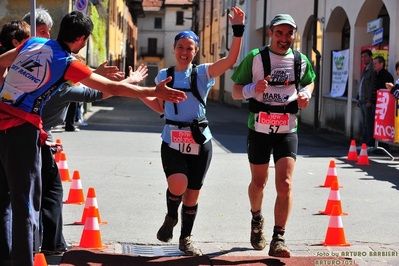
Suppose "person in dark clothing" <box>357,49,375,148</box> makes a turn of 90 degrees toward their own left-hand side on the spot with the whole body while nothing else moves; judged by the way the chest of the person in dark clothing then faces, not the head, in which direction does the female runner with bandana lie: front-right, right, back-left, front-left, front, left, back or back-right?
front-right

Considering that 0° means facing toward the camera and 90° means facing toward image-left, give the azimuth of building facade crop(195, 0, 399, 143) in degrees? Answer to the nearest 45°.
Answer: approximately 45°

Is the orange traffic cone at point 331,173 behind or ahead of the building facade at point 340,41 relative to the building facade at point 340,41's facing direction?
ahead

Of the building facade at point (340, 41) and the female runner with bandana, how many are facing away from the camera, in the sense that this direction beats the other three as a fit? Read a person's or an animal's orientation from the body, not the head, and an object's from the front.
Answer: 0

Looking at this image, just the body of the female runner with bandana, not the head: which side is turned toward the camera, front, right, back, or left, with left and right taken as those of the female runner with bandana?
front

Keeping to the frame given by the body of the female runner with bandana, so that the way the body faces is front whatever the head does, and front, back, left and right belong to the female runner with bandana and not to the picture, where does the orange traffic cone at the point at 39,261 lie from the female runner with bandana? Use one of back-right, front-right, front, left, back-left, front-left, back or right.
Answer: front-right

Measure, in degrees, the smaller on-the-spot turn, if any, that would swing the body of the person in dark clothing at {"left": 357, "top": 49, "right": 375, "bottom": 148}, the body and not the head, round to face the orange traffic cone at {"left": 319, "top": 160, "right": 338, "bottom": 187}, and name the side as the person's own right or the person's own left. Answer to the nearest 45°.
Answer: approximately 45° to the person's own left

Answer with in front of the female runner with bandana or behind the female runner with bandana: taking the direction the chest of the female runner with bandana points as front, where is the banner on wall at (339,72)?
behind
